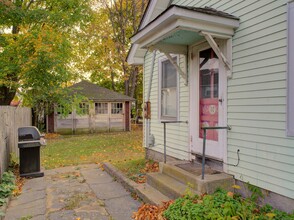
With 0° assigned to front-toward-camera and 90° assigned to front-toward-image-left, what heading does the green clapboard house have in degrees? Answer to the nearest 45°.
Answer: approximately 45°

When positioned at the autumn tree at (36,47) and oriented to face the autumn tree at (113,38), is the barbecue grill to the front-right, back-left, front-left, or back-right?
back-right
